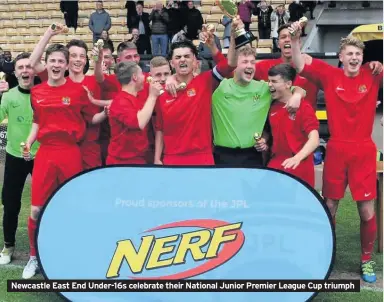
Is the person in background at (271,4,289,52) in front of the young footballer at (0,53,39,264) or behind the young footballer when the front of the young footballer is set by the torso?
behind

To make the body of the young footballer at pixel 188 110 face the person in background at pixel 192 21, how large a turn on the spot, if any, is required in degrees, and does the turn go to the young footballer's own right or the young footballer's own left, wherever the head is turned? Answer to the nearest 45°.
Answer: approximately 180°

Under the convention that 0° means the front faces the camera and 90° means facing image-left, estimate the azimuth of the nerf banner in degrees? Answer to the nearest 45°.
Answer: approximately 0°

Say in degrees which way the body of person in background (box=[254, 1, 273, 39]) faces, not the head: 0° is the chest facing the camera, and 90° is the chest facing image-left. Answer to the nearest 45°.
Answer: approximately 0°

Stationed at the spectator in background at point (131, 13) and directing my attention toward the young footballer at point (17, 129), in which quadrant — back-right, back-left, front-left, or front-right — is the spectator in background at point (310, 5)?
back-left

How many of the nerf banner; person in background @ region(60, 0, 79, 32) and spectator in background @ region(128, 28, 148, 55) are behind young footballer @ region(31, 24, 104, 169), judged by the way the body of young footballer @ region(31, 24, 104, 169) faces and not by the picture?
2

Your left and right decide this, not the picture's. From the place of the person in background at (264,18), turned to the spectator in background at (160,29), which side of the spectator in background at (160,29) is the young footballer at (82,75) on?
left

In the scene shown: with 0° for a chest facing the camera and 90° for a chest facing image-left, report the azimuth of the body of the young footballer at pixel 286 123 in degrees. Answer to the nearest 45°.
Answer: approximately 45°

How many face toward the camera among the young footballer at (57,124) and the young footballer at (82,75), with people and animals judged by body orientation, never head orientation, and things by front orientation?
2

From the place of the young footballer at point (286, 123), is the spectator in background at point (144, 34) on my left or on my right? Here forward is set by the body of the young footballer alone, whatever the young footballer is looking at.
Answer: on my right
